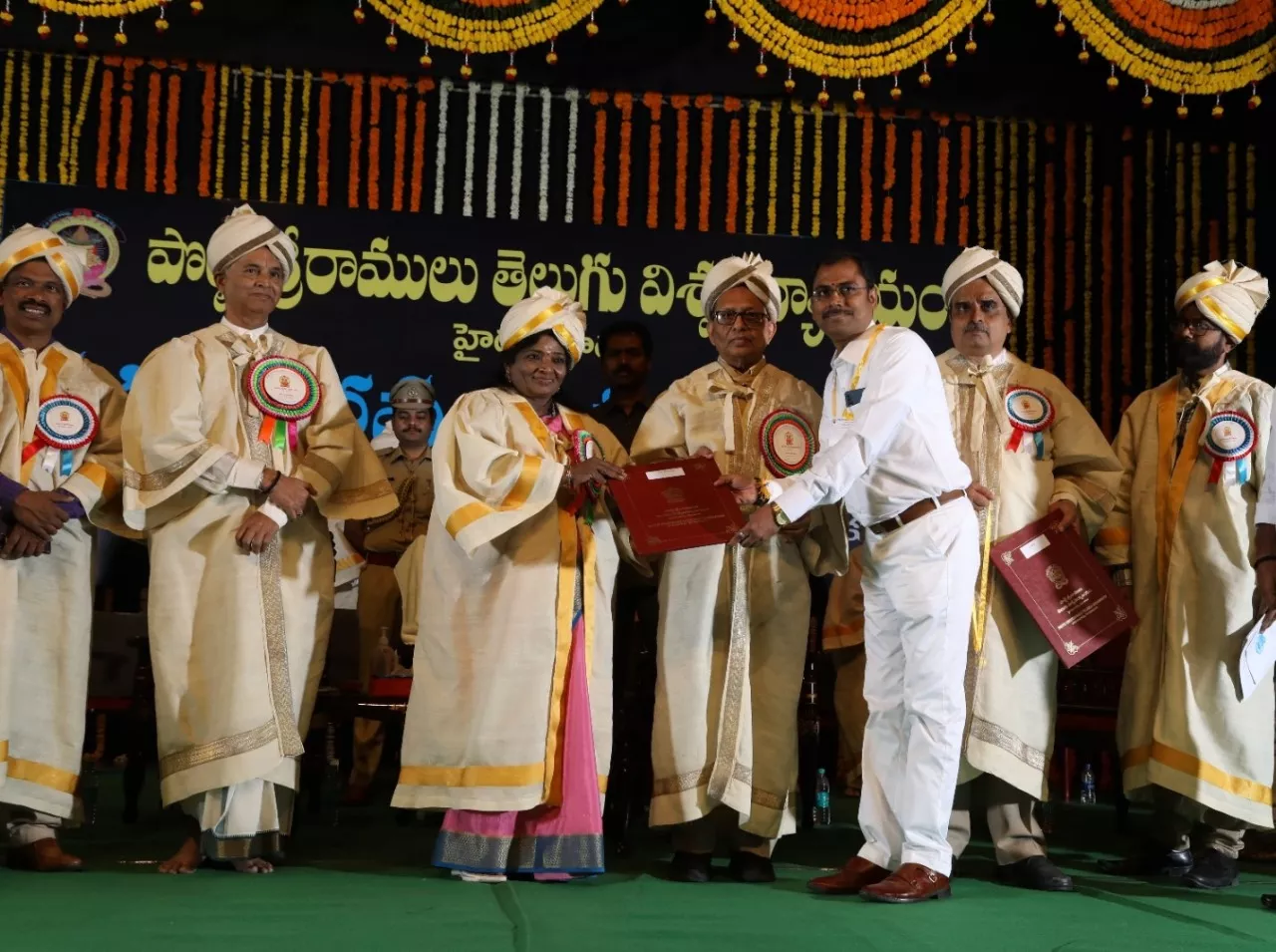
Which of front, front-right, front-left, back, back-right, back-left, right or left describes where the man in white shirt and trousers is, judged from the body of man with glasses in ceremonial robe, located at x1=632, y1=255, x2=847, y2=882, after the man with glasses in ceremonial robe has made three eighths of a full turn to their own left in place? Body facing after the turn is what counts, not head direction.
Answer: right

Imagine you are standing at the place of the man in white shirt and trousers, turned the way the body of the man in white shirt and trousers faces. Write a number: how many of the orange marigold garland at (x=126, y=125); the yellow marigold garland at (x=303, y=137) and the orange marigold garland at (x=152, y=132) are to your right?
3

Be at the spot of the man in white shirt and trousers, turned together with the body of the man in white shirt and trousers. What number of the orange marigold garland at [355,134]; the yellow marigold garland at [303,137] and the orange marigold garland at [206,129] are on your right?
3

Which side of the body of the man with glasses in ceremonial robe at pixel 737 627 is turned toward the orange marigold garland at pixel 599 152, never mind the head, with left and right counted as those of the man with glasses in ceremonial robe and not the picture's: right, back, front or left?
back

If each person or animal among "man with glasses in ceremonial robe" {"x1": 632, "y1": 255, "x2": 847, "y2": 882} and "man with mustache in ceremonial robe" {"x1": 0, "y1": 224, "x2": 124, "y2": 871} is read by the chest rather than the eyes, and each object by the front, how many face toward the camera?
2

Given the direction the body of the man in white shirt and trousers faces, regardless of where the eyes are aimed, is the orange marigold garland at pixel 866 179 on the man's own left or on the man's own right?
on the man's own right

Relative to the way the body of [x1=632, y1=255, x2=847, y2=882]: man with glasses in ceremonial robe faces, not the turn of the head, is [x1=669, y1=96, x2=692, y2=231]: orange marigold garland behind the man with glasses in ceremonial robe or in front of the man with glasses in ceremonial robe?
behind

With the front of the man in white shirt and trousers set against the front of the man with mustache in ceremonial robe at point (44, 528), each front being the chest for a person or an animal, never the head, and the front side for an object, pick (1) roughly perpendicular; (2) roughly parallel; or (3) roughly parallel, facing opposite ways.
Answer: roughly perpendicular

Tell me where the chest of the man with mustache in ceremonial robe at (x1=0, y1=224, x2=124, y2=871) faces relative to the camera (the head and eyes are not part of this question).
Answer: toward the camera

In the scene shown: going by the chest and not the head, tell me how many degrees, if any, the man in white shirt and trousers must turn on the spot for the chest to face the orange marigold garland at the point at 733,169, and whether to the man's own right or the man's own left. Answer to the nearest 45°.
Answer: approximately 135° to the man's own right

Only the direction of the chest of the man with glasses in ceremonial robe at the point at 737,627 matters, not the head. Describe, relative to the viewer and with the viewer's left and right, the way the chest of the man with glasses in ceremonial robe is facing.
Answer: facing the viewer
